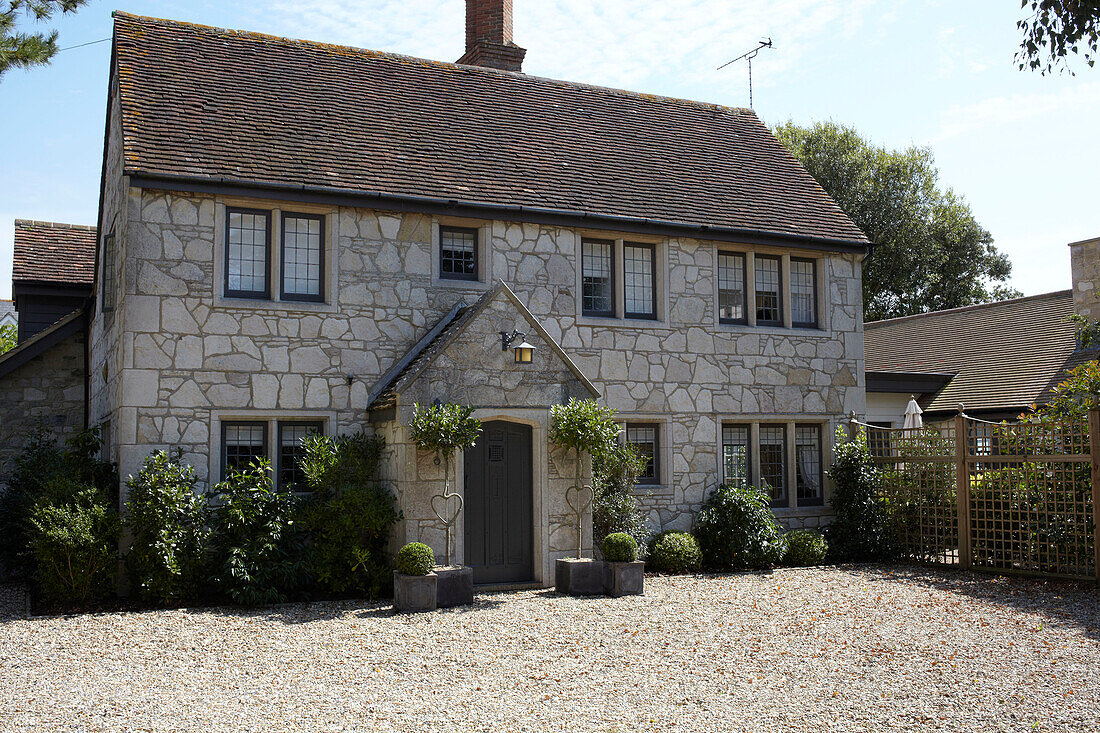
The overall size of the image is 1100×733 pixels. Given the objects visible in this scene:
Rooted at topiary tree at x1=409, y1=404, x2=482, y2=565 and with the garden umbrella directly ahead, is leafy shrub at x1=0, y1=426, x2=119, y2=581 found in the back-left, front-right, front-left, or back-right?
back-left

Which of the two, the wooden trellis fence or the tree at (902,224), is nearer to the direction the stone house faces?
the wooden trellis fence

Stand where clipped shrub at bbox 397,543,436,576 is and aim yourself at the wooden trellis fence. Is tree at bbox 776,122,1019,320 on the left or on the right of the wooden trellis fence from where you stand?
left

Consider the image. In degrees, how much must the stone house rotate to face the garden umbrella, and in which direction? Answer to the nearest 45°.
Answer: approximately 90° to its left

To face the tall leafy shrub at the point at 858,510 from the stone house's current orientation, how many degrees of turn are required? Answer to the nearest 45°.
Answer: approximately 90° to its left

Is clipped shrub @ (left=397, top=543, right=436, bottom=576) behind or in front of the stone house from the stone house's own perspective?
in front

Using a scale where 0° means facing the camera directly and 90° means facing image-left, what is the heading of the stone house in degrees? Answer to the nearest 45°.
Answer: approximately 0°

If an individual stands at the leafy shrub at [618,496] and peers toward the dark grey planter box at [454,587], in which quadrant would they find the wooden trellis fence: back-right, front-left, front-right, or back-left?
back-left

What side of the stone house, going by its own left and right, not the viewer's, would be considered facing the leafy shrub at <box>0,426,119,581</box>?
right

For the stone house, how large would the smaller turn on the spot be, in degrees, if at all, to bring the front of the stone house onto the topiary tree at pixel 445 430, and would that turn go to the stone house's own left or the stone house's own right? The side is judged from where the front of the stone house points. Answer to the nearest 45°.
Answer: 0° — it already faces it
